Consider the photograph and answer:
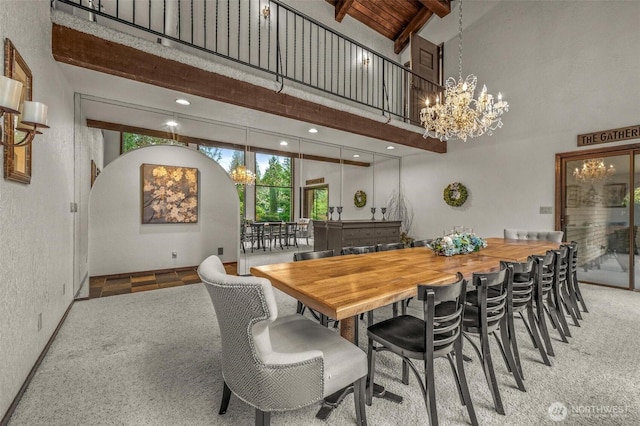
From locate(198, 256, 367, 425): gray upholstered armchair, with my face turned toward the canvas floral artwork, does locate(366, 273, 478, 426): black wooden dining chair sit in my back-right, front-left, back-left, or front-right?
back-right

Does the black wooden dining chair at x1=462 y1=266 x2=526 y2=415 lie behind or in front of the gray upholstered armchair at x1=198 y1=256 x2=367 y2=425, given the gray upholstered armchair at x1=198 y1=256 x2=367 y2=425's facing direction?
in front

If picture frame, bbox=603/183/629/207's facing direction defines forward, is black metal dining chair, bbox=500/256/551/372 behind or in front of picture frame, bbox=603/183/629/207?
in front

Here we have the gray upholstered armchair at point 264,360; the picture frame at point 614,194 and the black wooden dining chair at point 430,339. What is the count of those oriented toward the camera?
1

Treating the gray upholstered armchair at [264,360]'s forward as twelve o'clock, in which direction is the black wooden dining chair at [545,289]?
The black wooden dining chair is roughly at 1 o'clock from the gray upholstered armchair.

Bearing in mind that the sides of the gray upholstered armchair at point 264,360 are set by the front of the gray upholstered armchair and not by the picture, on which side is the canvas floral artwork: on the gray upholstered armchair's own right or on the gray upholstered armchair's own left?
on the gray upholstered armchair's own left

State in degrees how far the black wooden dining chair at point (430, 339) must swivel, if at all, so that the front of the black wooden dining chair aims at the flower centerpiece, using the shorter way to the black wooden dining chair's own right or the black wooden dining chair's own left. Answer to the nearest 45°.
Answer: approximately 45° to the black wooden dining chair's own right

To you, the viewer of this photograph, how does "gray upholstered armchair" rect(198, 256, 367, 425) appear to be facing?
facing away from the viewer and to the right of the viewer
